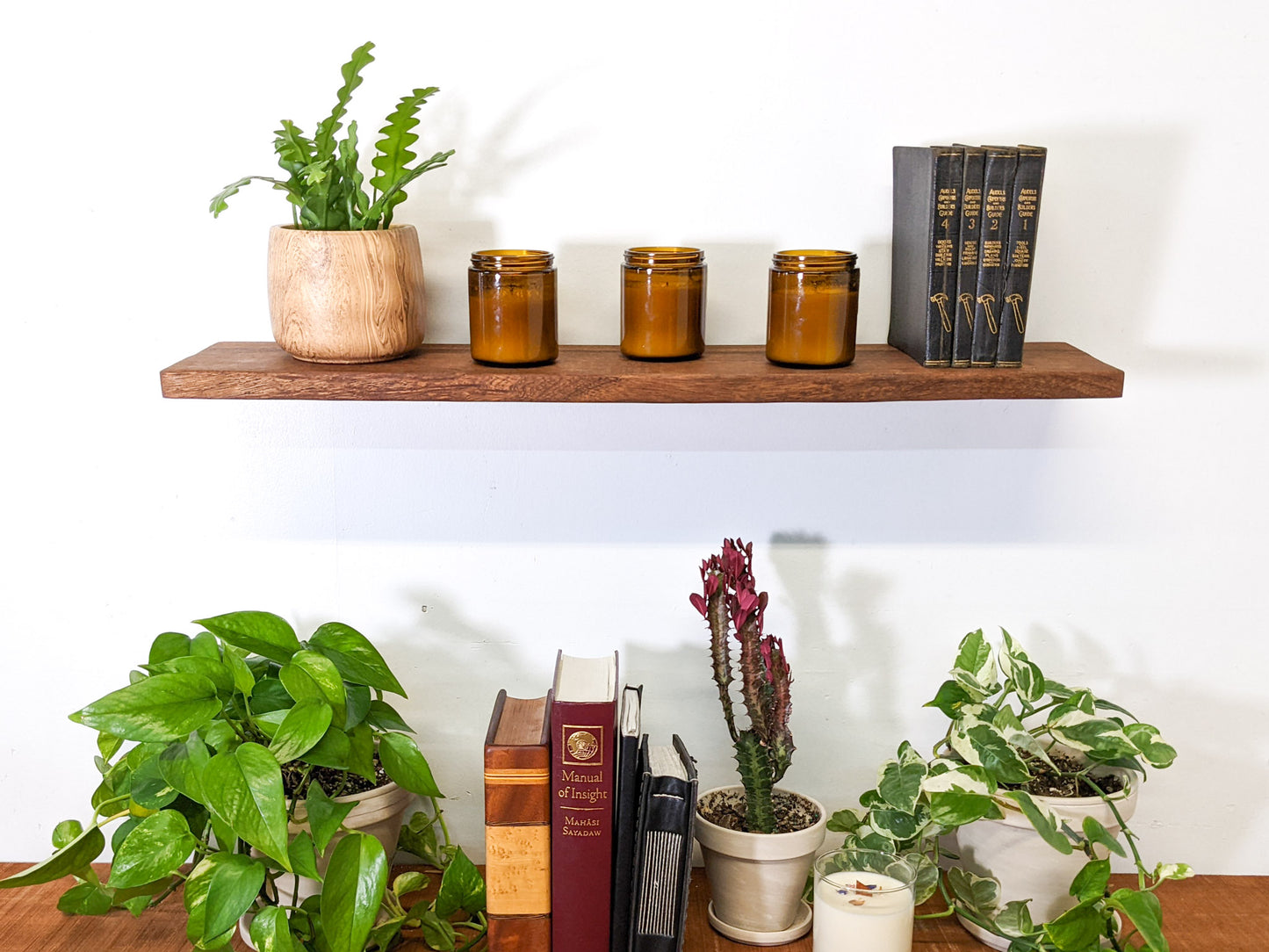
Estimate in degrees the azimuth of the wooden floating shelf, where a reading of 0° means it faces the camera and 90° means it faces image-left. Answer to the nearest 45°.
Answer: approximately 0°

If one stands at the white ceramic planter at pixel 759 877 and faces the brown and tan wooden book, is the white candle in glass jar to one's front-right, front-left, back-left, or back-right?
back-left

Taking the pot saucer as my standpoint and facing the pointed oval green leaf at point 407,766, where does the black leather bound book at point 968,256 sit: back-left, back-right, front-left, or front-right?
back-right
